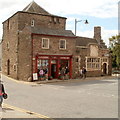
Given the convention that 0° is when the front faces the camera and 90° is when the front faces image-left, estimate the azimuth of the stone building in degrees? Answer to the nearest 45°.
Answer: approximately 315°

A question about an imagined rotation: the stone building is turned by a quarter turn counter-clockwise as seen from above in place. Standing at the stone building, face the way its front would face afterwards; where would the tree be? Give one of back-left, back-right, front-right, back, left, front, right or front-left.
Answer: front
